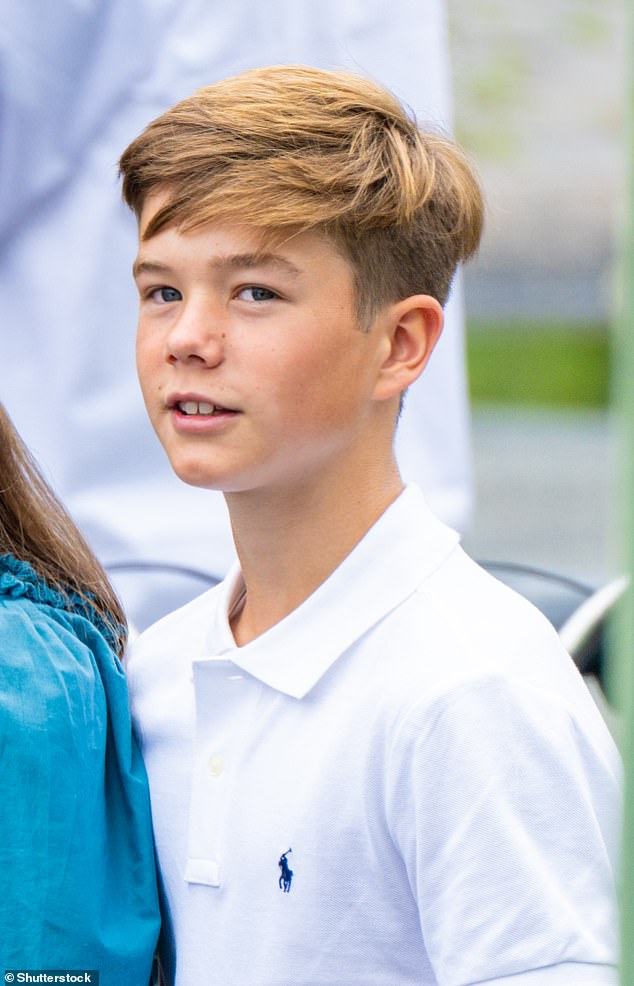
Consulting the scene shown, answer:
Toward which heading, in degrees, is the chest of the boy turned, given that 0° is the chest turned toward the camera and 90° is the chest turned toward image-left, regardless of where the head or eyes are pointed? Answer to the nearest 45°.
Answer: approximately 45°

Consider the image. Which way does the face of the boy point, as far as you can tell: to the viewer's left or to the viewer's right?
to the viewer's left
